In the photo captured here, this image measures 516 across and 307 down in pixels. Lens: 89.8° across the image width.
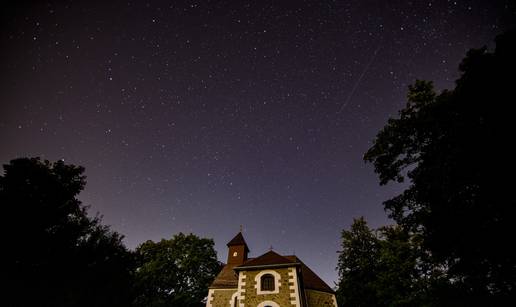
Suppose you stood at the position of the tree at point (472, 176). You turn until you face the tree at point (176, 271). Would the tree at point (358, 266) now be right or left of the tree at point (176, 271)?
right

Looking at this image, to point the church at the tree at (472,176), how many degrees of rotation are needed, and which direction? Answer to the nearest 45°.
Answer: approximately 45° to its left

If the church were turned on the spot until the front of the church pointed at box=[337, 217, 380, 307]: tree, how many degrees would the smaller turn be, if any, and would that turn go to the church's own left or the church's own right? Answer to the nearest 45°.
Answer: approximately 135° to the church's own left

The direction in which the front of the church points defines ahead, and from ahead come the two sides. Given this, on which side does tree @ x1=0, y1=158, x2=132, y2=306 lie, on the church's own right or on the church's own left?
on the church's own right

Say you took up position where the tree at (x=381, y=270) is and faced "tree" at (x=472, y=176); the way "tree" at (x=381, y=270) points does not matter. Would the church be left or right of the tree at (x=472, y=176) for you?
right

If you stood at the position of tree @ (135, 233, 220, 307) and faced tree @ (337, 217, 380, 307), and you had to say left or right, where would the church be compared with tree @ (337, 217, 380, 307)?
right

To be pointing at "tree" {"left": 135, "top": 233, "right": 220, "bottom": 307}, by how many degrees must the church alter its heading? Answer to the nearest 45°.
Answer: approximately 135° to its right

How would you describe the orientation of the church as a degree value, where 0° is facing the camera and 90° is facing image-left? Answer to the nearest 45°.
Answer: approximately 0°

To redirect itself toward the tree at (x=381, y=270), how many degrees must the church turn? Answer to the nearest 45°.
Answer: approximately 135° to its left
